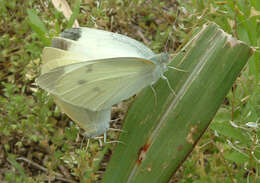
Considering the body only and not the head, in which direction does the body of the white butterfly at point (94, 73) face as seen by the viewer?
to the viewer's right
